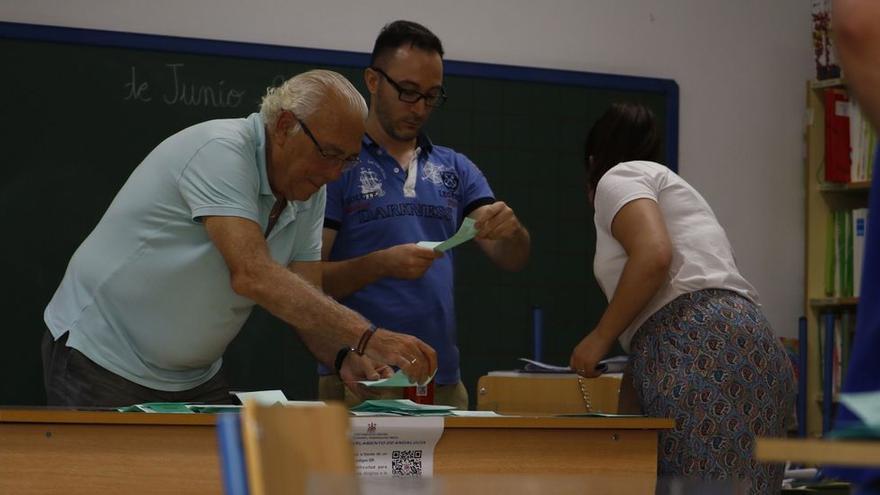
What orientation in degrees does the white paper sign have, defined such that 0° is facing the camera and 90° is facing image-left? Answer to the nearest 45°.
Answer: approximately 0°

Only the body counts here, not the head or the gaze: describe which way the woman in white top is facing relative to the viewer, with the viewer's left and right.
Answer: facing away from the viewer and to the left of the viewer

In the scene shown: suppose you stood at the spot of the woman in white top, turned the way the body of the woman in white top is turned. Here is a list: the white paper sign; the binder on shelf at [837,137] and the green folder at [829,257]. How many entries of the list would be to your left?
1

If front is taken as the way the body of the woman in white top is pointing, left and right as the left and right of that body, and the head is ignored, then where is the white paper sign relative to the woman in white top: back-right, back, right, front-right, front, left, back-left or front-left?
left

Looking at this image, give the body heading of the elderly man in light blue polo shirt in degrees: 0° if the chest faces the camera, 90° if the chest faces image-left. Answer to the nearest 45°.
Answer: approximately 315°

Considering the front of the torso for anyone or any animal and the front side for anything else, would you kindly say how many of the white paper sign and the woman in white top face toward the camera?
1

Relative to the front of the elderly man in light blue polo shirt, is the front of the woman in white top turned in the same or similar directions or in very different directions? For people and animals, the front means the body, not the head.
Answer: very different directions

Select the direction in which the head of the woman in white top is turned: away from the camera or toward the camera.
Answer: away from the camera

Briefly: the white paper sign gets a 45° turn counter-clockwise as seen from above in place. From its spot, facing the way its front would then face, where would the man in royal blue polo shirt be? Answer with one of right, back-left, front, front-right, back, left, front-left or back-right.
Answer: back-left
